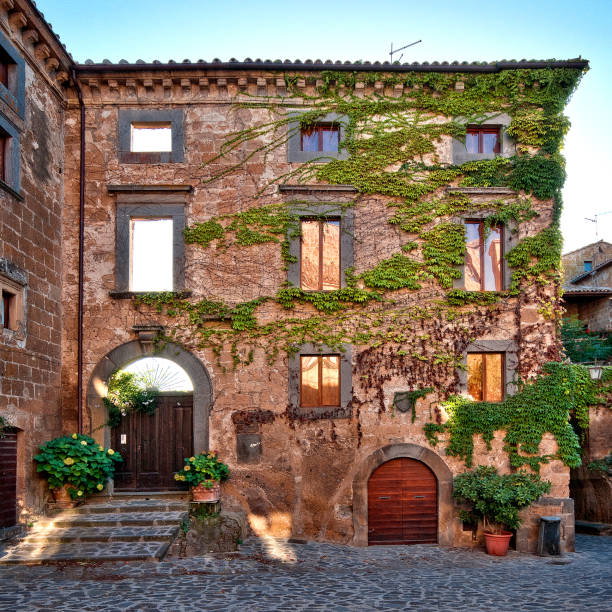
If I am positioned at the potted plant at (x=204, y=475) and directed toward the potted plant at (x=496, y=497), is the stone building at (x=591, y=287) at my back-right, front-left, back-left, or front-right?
front-left

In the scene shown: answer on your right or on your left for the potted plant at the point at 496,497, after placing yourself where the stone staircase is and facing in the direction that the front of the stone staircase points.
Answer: on your left

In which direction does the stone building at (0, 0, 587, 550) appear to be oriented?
toward the camera

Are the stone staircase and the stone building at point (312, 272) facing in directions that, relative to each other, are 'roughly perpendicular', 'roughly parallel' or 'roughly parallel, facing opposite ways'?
roughly parallel

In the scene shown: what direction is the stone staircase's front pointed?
toward the camera

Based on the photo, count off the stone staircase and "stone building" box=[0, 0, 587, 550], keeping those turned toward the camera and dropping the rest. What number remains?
2
